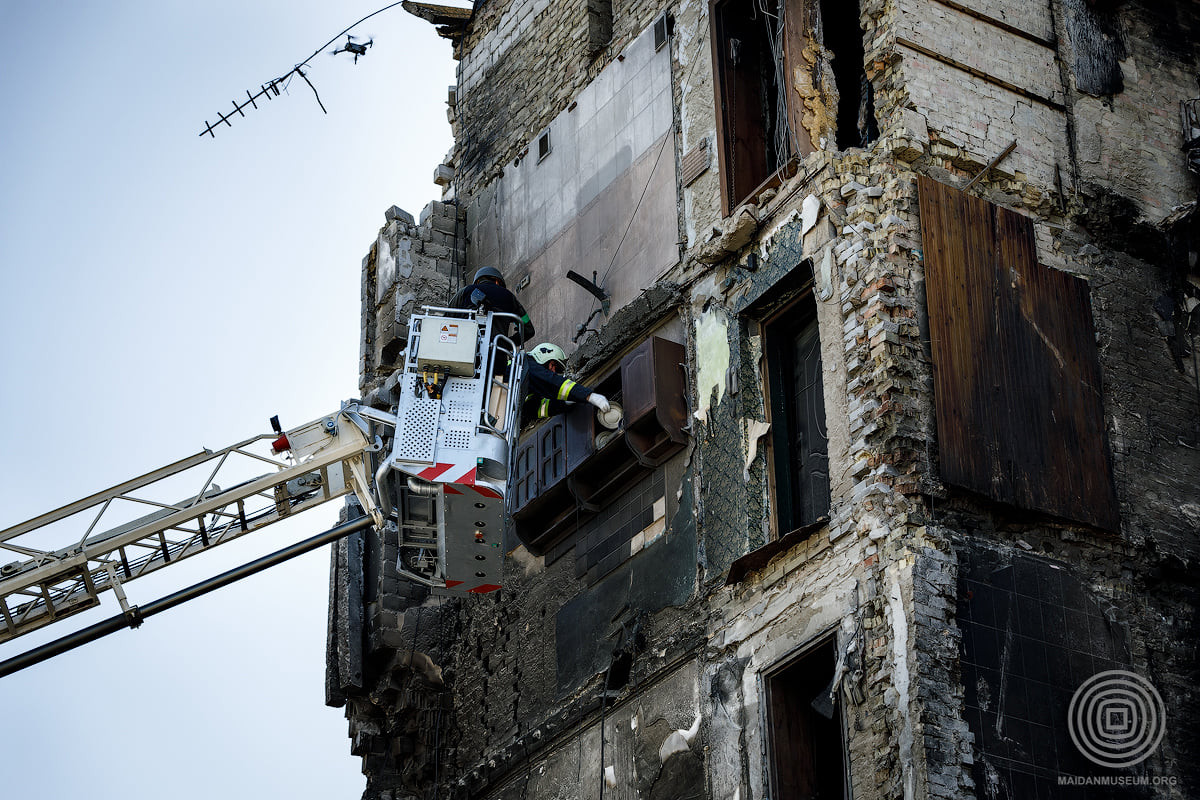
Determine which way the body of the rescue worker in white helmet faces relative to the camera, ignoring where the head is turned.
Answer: to the viewer's right

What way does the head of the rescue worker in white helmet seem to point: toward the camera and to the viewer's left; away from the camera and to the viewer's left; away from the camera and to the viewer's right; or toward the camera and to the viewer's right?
away from the camera and to the viewer's right
